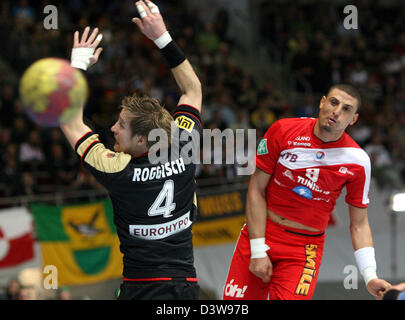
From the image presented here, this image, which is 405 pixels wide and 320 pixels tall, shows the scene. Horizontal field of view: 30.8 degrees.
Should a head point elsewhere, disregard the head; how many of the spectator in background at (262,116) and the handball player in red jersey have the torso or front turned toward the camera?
2

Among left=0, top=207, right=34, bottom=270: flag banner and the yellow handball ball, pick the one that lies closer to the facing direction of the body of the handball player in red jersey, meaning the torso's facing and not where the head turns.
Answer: the yellow handball ball

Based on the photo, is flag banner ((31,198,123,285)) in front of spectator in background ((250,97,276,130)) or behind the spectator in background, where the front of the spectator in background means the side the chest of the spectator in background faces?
in front

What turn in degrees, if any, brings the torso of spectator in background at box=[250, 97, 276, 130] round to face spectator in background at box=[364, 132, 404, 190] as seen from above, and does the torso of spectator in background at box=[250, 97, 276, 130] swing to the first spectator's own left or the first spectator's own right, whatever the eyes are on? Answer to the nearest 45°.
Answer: approximately 45° to the first spectator's own left

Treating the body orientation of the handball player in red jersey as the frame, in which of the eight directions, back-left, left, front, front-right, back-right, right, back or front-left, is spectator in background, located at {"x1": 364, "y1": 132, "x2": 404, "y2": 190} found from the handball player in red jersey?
back

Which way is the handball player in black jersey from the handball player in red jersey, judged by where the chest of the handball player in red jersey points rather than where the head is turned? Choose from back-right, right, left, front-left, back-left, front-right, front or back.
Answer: front-right

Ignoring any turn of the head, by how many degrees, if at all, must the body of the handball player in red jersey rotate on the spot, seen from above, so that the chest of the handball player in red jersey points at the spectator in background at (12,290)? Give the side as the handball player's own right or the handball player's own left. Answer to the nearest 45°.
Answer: approximately 135° to the handball player's own right

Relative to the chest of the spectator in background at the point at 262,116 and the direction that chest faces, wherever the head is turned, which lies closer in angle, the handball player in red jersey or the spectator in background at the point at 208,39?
the handball player in red jersey

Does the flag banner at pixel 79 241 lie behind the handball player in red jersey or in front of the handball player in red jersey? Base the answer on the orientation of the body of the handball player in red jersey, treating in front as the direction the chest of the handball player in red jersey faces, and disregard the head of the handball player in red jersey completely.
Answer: behind

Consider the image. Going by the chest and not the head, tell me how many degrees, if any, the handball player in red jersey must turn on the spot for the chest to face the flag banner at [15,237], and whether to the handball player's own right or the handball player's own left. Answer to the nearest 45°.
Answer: approximately 135° to the handball player's own right

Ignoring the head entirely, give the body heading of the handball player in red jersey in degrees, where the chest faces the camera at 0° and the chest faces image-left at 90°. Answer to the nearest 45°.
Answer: approximately 0°

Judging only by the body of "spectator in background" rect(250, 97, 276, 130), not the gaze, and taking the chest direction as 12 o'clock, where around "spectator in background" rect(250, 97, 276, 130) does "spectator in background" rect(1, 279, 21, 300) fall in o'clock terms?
"spectator in background" rect(1, 279, 21, 300) is roughly at 1 o'clock from "spectator in background" rect(250, 97, 276, 130).

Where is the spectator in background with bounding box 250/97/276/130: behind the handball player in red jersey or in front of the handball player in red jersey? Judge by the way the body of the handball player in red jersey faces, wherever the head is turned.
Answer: behind
